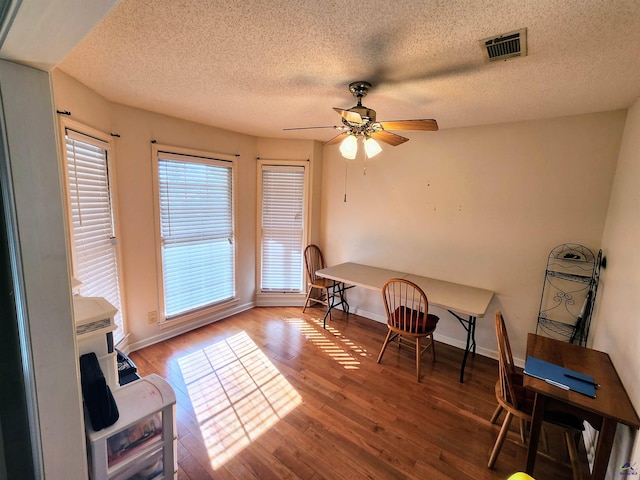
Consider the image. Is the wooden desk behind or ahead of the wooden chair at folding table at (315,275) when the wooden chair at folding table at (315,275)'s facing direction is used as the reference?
ahead

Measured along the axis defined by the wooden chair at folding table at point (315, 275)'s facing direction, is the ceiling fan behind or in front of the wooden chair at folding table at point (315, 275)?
in front

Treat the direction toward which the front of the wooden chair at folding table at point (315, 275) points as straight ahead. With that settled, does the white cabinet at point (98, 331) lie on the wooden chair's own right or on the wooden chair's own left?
on the wooden chair's own right

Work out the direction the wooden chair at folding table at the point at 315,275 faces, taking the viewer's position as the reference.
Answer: facing the viewer and to the right of the viewer

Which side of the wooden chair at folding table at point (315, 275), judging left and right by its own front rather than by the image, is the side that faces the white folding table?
front

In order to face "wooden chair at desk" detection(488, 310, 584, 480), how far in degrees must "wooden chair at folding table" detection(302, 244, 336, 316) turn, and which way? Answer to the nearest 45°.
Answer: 0° — it already faces it

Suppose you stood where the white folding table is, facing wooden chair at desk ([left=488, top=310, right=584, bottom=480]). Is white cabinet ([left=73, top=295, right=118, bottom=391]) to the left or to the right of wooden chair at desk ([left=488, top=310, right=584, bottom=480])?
right

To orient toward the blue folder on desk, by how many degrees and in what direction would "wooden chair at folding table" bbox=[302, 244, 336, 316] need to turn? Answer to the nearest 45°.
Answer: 0° — it already faces it

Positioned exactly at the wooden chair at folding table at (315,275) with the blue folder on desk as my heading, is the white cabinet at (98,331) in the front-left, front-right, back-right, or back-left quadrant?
front-right

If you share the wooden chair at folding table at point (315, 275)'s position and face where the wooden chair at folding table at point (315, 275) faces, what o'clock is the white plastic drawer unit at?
The white plastic drawer unit is roughly at 2 o'clock from the wooden chair at folding table.

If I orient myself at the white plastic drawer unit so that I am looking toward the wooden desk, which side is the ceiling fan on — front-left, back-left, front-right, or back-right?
front-left
